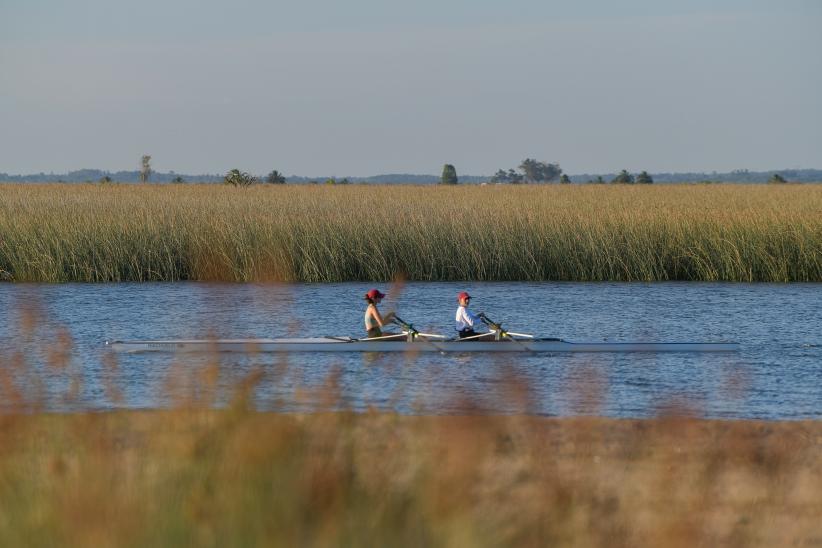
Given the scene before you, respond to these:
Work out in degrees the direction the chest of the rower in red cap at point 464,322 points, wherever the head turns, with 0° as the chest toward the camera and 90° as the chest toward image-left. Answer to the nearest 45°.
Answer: approximately 270°

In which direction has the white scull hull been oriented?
to the viewer's left
